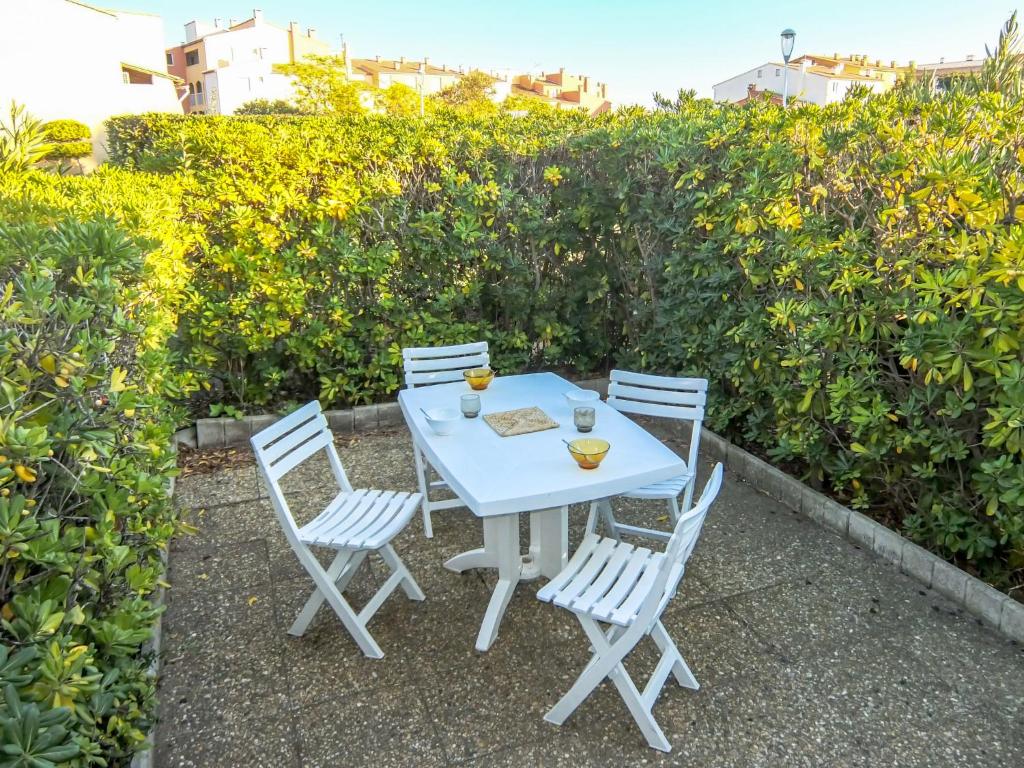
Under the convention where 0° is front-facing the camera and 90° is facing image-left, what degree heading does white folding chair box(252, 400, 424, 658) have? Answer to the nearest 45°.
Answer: approximately 315°

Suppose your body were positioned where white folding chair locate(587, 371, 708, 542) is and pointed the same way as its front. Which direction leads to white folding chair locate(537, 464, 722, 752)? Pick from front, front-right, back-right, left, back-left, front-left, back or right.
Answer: front-left

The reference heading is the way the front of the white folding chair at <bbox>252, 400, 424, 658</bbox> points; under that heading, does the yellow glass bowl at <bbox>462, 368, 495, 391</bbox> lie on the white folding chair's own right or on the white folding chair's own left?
on the white folding chair's own left

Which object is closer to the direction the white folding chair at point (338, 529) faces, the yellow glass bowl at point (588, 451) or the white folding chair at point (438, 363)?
the yellow glass bowl

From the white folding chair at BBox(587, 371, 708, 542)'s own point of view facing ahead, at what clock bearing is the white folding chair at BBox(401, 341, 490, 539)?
the white folding chair at BBox(401, 341, 490, 539) is roughly at 2 o'clock from the white folding chair at BBox(587, 371, 708, 542).

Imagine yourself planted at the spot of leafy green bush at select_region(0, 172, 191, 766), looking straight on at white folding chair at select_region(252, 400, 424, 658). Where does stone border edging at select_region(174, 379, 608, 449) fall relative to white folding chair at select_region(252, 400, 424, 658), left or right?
left
